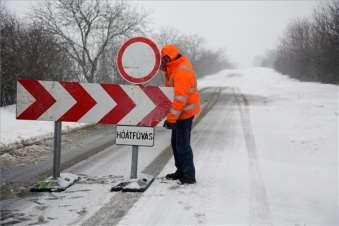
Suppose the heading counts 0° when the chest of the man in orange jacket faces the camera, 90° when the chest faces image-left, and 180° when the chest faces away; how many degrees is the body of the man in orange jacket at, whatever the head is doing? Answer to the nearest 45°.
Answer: approximately 90°

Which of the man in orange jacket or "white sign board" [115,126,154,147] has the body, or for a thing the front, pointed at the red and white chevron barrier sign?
the man in orange jacket

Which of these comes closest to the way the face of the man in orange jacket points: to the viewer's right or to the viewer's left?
to the viewer's left

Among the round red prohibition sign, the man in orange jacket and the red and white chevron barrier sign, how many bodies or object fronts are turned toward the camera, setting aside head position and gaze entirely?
2

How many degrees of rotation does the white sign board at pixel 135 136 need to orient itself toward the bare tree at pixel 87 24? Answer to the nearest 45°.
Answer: approximately 180°

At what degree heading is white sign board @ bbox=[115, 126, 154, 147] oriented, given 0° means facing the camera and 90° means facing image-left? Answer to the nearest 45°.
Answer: approximately 0°

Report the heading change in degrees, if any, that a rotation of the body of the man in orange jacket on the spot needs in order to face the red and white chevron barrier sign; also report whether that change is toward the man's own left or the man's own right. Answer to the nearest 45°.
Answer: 0° — they already face it

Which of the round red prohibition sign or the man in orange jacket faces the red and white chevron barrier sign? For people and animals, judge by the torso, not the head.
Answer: the man in orange jacket

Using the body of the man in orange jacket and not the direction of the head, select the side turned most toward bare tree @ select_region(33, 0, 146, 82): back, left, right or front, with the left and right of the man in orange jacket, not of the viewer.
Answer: right

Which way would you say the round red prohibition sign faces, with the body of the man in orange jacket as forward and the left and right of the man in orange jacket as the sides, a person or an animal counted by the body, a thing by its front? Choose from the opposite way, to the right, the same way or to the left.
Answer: to the left

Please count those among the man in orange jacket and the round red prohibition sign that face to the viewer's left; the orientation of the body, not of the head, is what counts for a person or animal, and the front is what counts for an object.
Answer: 1

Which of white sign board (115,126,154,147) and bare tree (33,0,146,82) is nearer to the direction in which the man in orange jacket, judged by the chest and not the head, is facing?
the white sign board

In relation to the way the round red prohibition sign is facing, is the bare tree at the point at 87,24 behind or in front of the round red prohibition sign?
behind
